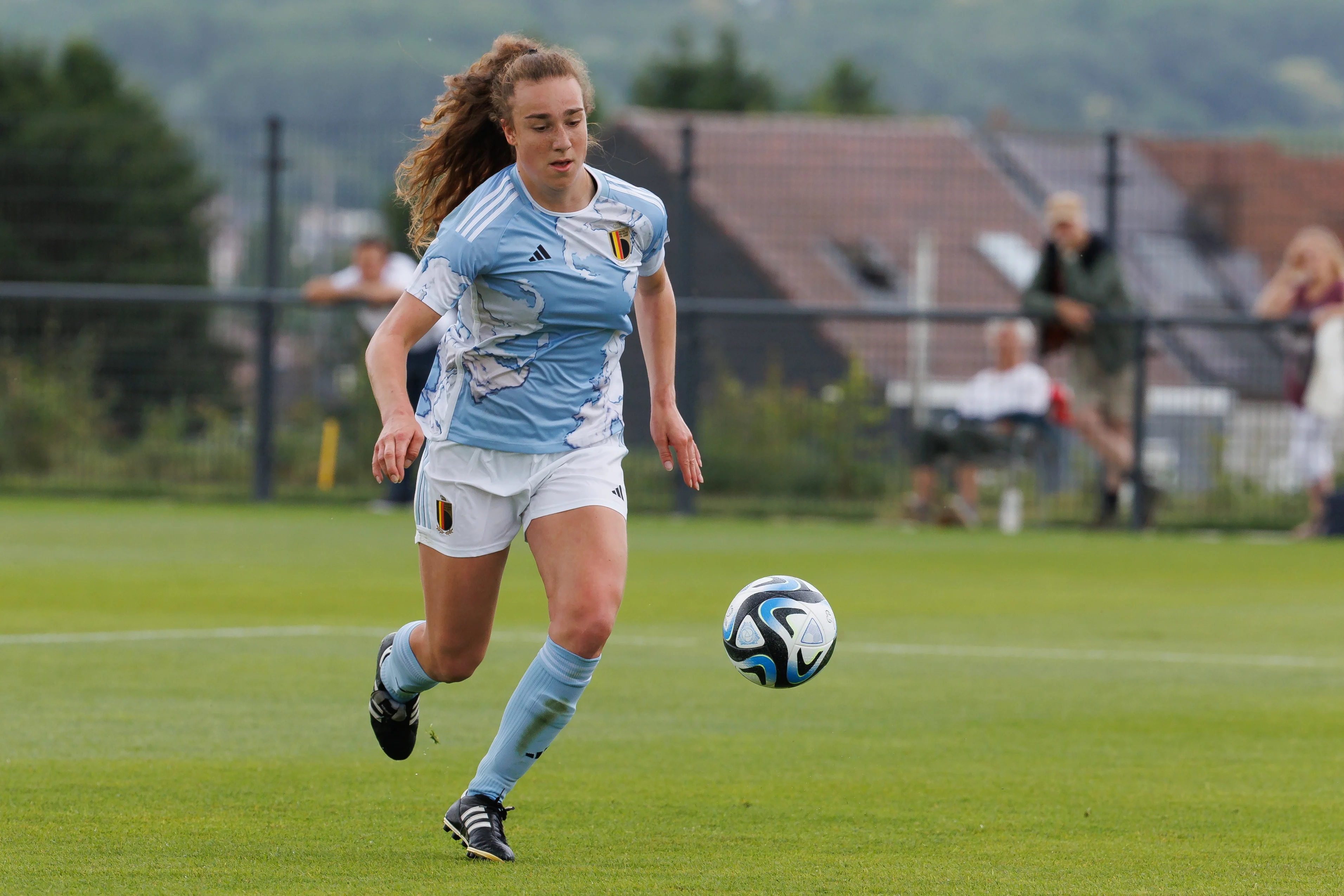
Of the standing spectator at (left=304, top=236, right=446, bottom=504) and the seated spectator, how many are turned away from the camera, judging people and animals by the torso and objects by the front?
0

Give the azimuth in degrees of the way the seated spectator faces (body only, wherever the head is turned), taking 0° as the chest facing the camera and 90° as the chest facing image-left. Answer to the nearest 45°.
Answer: approximately 45°

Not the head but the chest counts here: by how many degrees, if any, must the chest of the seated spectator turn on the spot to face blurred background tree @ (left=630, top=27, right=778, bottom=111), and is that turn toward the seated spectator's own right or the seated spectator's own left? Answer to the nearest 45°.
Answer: approximately 135° to the seated spectator's own right

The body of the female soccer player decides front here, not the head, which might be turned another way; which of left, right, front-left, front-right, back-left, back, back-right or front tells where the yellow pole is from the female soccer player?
back-left

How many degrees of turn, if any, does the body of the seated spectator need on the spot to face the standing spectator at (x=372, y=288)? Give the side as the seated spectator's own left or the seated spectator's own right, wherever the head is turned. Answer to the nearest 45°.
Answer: approximately 45° to the seated spectator's own right

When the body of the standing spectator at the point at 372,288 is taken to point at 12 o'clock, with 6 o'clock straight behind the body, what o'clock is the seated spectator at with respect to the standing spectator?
The seated spectator is roughly at 8 o'clock from the standing spectator.

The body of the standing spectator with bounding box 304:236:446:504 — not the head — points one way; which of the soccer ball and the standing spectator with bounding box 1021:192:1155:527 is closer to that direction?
the soccer ball

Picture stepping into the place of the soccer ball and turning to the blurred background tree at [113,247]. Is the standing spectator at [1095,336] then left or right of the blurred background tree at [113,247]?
right

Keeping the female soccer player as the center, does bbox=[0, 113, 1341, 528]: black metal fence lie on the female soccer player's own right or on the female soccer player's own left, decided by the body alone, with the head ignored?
on the female soccer player's own left

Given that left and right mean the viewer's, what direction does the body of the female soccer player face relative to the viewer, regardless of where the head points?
facing the viewer and to the right of the viewer
